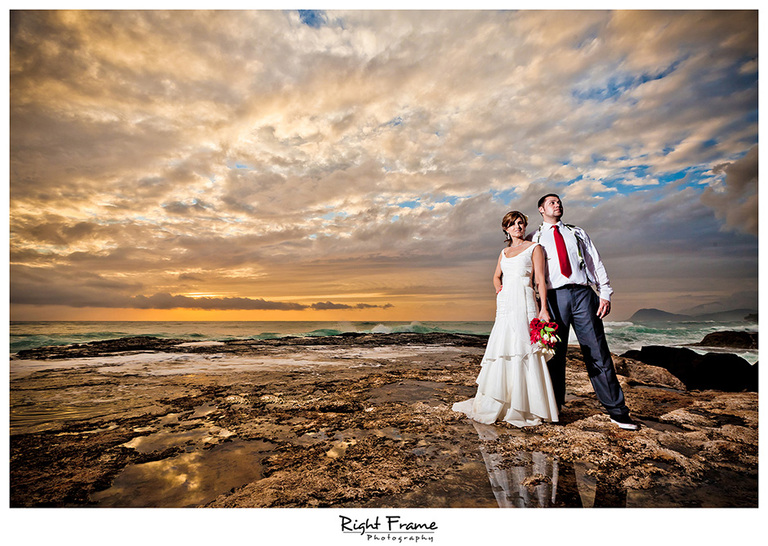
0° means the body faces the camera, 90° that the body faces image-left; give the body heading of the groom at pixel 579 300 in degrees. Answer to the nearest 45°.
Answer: approximately 0°

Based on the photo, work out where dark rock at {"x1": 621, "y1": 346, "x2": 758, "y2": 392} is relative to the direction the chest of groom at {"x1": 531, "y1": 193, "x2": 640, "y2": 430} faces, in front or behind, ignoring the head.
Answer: behind

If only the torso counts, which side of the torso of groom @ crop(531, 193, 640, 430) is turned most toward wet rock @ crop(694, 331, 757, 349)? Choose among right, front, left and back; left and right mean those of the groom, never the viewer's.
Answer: back
